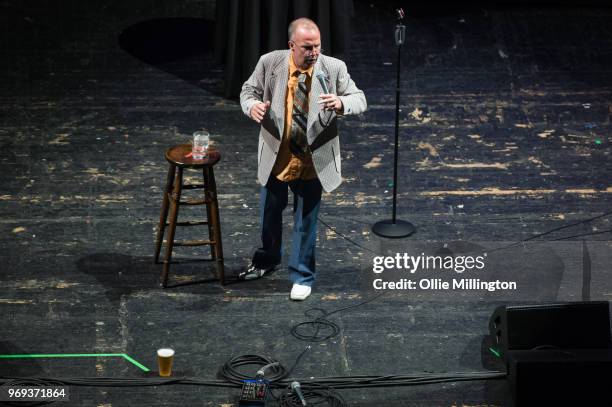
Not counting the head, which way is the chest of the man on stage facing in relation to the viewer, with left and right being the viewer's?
facing the viewer

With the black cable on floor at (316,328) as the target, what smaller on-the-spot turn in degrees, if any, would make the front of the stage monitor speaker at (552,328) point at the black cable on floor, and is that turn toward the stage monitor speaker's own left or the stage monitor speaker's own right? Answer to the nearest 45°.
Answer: approximately 90° to the stage monitor speaker's own left

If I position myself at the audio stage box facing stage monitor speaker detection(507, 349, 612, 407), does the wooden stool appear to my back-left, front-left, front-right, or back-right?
back-left

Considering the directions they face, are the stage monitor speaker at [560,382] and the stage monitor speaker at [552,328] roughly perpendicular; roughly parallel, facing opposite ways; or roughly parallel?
roughly parallel

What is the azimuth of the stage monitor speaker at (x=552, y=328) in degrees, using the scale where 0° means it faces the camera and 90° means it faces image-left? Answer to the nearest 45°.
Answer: approximately 180°

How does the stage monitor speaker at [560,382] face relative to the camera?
away from the camera

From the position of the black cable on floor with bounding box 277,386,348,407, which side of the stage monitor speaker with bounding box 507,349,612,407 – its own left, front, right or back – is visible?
left

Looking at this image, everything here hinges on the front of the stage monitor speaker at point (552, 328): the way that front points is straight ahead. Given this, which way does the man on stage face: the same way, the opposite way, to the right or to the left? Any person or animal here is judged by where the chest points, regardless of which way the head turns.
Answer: the opposite way

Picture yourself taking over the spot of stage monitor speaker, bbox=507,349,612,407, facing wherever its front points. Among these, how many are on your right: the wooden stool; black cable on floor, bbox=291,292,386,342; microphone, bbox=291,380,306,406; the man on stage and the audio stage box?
0
